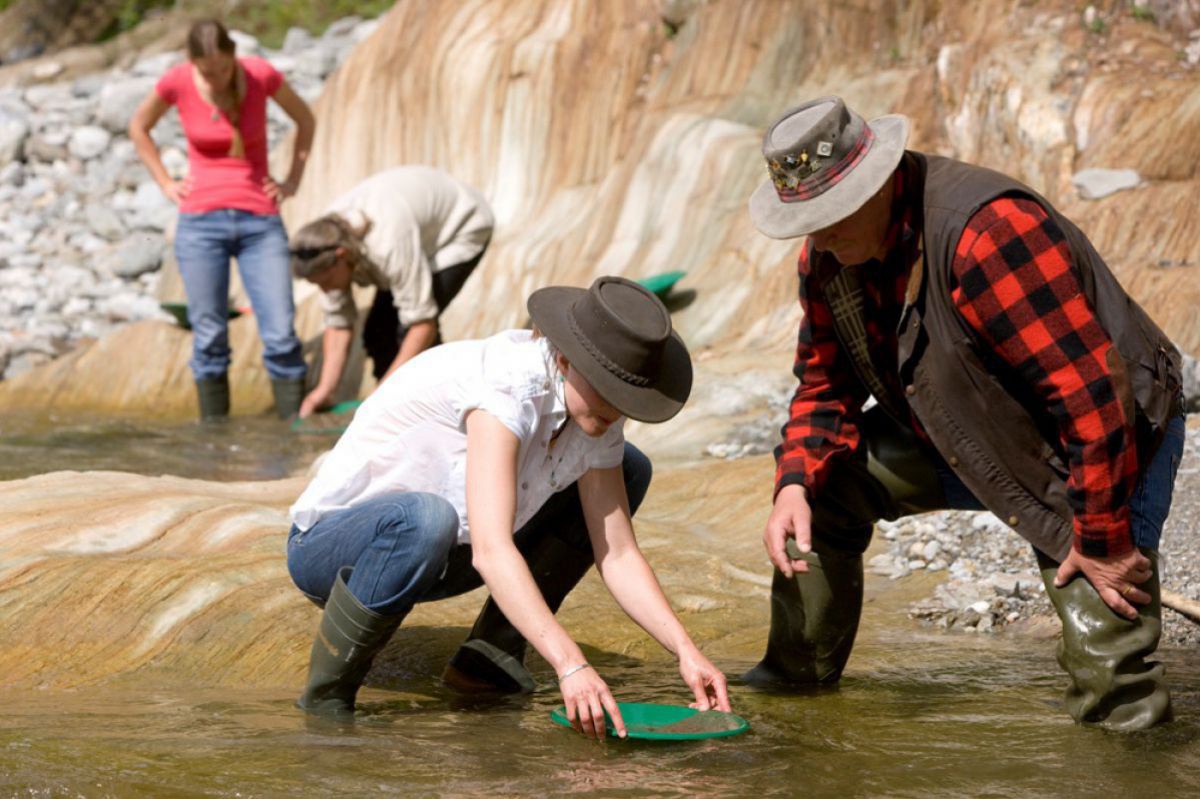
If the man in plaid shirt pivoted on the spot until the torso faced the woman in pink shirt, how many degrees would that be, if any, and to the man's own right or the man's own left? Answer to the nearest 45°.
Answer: approximately 90° to the man's own right

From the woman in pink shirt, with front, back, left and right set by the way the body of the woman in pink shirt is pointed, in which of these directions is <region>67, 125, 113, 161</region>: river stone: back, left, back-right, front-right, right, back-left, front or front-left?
back

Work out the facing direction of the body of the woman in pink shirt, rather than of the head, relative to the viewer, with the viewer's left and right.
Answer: facing the viewer

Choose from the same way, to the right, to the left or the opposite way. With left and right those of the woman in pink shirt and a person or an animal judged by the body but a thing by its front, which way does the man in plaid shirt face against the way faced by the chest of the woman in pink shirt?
to the right

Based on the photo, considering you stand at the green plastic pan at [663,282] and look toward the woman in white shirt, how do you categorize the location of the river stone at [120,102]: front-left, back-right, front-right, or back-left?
back-right

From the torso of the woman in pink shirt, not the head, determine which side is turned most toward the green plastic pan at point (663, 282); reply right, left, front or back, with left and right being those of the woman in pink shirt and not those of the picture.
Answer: left

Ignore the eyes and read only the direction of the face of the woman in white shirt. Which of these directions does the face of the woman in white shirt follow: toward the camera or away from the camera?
toward the camera

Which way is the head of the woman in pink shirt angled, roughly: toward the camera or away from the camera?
toward the camera

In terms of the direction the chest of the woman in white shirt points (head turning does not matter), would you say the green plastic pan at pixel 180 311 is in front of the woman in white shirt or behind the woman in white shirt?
behind

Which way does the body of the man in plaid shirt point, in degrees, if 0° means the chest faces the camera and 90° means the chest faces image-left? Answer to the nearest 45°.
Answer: approximately 45°

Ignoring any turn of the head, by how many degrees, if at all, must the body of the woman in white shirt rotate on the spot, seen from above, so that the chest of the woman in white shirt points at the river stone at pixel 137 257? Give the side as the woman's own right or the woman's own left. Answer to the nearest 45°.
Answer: approximately 135° to the woman's own left

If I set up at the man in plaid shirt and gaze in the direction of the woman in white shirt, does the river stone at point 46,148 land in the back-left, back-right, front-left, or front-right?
front-right

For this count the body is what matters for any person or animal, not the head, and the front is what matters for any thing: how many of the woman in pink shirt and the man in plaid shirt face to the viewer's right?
0

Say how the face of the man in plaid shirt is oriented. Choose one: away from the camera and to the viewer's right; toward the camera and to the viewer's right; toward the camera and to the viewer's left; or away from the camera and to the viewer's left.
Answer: toward the camera and to the viewer's left

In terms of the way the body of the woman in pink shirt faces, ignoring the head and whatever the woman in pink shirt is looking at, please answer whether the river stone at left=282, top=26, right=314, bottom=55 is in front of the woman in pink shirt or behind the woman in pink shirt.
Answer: behind

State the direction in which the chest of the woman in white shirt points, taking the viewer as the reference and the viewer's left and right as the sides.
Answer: facing the viewer and to the right of the viewer
